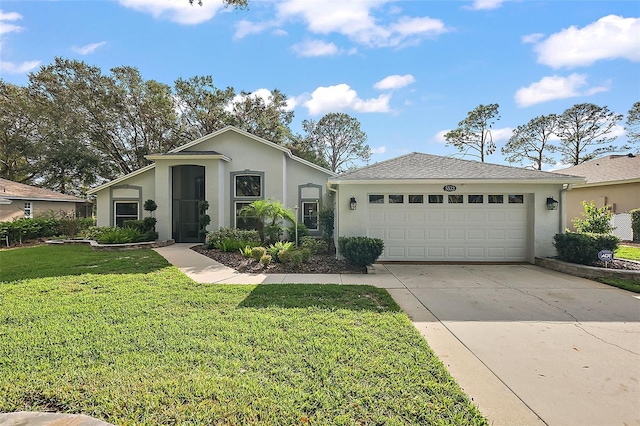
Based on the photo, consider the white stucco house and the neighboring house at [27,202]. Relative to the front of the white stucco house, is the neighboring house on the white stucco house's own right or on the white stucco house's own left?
on the white stucco house's own right

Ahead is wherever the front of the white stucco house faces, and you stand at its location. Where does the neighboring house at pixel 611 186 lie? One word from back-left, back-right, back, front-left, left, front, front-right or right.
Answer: back-left

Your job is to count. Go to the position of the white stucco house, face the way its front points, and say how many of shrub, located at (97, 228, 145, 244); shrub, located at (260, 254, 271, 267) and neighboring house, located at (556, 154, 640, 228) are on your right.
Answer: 2

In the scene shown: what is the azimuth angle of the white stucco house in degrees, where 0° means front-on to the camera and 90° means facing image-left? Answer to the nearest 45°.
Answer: approximately 0°

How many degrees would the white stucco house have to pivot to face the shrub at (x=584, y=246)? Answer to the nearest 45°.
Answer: approximately 45° to its left

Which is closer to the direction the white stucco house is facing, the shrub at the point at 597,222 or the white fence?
the shrub

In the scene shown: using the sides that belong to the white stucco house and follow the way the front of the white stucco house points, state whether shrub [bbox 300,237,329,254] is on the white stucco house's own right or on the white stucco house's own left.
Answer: on the white stucco house's own right

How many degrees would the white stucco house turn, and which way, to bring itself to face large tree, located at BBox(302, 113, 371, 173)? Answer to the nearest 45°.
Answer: approximately 180°

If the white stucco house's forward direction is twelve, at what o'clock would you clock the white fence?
The white fence is roughly at 8 o'clock from the white stucco house.

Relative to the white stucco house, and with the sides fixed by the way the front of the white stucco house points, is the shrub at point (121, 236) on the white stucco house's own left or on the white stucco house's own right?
on the white stucco house's own right
